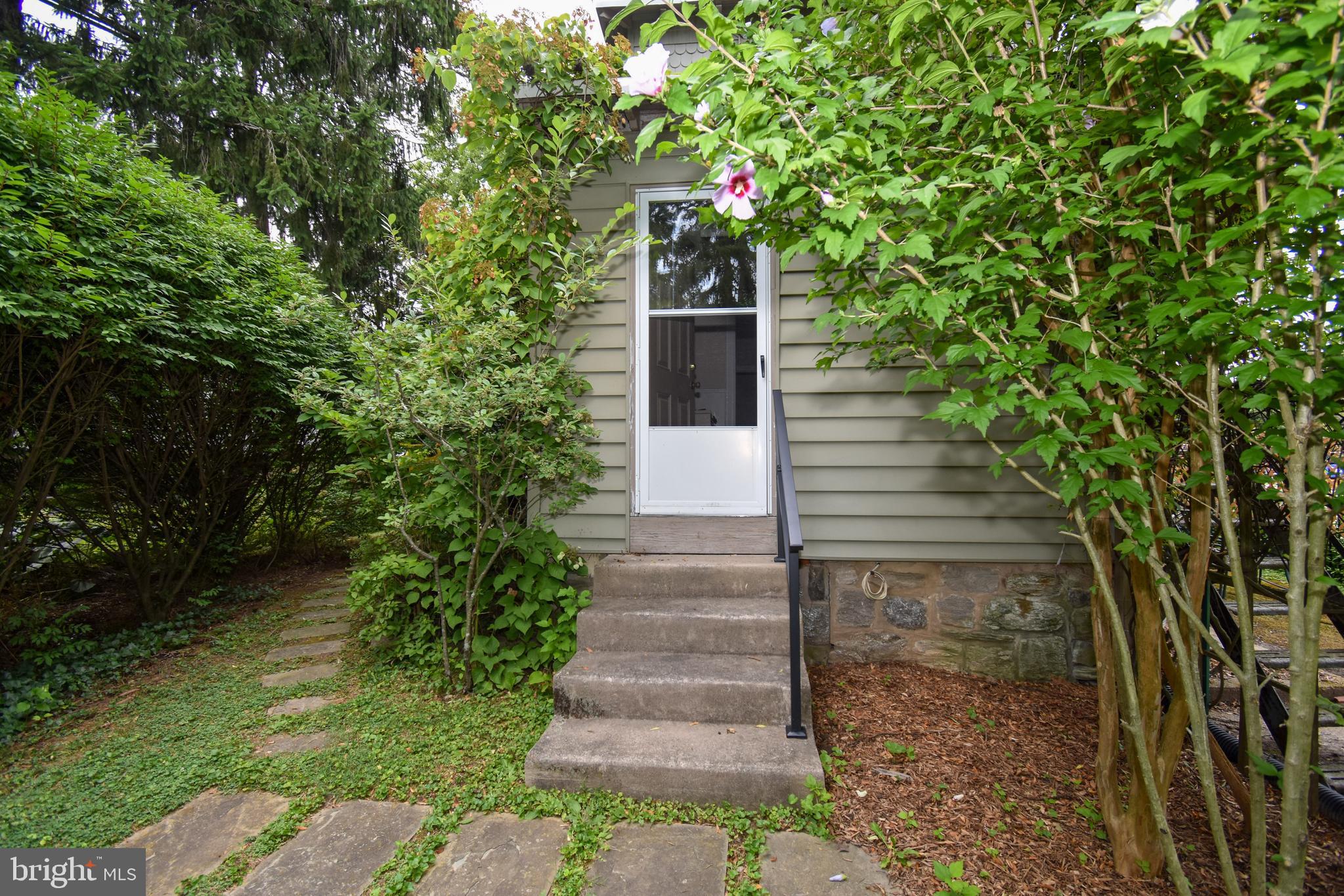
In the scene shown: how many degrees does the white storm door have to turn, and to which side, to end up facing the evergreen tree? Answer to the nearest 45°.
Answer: approximately 135° to its right

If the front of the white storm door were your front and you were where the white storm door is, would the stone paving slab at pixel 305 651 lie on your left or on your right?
on your right

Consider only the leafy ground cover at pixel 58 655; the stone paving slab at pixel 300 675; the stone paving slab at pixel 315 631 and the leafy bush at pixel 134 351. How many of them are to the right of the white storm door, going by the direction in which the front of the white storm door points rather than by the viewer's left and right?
4

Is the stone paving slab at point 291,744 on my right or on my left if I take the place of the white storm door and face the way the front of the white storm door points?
on my right

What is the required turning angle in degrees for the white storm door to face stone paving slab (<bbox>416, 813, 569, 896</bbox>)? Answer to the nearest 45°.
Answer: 0° — it already faces it

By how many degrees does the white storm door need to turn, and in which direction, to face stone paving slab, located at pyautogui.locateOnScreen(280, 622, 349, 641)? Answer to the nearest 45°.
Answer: approximately 90° to its right

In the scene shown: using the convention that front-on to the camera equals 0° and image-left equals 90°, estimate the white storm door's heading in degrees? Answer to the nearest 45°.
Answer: approximately 0°

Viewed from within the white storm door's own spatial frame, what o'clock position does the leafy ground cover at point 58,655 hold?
The leafy ground cover is roughly at 3 o'clock from the white storm door.

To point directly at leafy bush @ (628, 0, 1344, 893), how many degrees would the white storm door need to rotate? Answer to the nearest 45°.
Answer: approximately 45° to its left

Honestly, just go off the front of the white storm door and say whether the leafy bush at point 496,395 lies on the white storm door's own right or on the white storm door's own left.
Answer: on the white storm door's own right
